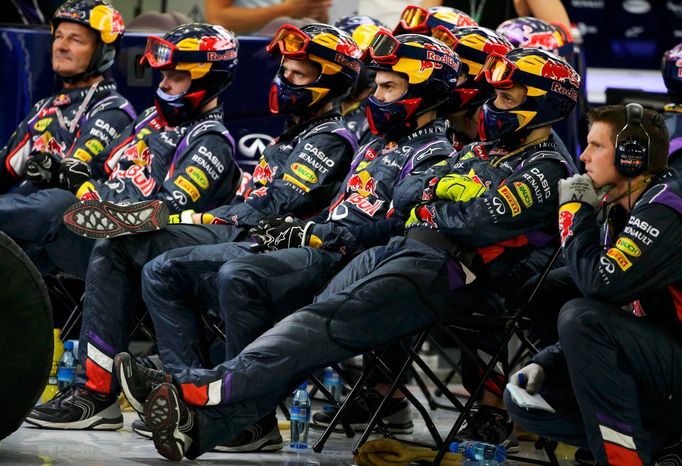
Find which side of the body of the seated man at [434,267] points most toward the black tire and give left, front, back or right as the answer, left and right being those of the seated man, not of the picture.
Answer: front

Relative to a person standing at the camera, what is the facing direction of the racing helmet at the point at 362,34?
facing the viewer and to the left of the viewer

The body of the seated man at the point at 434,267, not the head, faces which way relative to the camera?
to the viewer's left

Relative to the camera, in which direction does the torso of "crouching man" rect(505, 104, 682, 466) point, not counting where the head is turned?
to the viewer's left

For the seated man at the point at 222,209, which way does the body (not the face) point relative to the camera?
to the viewer's left

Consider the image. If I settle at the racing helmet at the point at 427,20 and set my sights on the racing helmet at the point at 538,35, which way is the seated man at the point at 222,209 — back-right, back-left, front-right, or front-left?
back-right

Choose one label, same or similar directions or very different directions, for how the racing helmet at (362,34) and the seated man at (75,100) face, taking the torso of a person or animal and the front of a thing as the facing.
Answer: same or similar directions

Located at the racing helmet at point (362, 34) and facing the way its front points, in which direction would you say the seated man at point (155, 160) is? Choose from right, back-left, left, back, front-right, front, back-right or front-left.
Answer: front

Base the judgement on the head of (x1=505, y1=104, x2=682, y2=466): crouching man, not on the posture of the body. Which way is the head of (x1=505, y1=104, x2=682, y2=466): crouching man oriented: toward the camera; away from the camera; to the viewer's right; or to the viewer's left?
to the viewer's left

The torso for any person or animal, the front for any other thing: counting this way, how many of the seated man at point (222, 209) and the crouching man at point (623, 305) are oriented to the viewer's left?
2

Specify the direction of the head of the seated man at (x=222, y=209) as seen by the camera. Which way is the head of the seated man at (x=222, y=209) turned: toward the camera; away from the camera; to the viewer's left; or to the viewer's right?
to the viewer's left

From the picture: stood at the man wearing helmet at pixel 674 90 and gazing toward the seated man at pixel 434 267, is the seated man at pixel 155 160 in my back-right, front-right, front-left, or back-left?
front-right

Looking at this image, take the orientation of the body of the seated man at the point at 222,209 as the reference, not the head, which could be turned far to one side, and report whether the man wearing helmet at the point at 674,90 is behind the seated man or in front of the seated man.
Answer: behind
